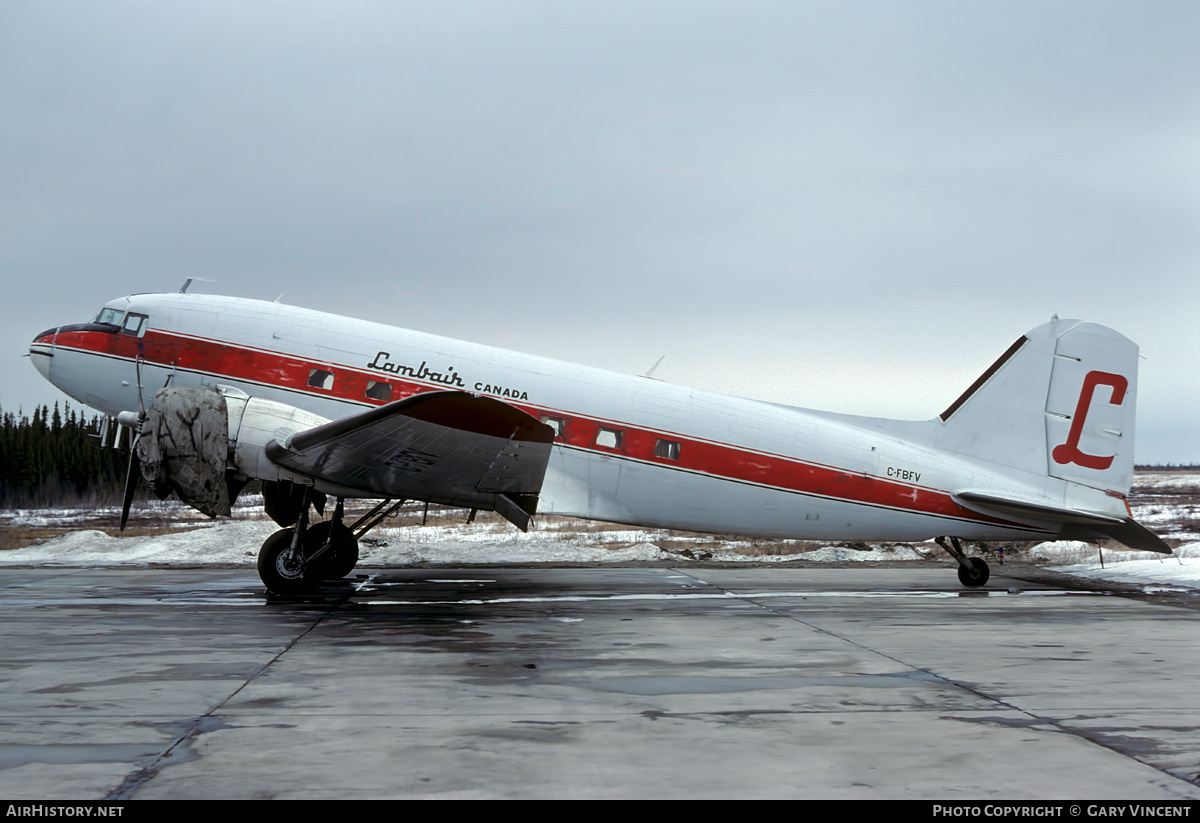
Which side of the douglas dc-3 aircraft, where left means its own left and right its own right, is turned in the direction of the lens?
left
